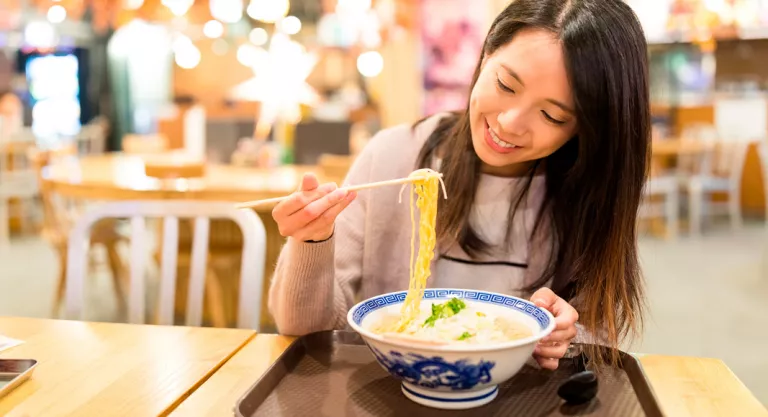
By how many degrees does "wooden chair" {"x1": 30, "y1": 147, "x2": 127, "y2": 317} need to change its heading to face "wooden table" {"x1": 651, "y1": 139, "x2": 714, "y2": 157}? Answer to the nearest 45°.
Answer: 0° — it already faces it

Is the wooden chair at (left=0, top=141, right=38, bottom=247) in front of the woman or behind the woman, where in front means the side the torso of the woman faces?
behind

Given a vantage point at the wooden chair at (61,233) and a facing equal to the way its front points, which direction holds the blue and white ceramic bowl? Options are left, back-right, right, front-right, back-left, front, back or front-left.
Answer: right

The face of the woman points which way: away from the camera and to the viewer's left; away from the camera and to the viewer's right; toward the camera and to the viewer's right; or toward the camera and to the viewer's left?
toward the camera and to the viewer's left

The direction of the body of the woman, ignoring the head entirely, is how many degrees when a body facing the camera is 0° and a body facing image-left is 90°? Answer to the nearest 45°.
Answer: approximately 0°

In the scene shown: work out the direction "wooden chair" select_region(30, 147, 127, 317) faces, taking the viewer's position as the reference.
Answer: facing to the right of the viewer

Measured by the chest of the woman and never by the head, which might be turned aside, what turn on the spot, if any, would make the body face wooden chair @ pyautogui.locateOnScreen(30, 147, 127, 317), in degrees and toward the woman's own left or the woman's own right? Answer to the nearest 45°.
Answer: approximately 135° to the woman's own right

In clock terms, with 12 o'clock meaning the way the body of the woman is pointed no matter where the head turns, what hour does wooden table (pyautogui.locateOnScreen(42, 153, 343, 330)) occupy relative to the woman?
The wooden table is roughly at 5 o'clock from the woman.
